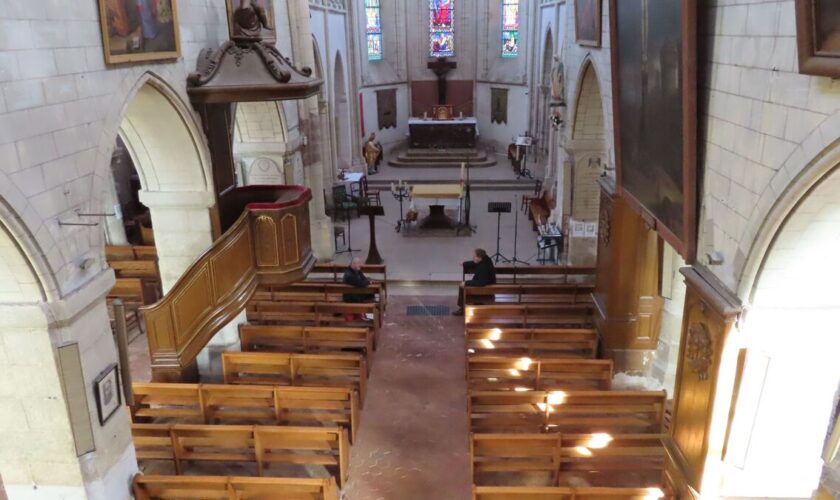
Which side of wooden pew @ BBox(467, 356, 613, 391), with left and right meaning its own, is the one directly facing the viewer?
back

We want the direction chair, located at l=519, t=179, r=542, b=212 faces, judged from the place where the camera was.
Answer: facing to the left of the viewer

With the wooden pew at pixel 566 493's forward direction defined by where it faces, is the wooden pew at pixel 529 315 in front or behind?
in front

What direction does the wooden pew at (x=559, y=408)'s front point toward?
away from the camera

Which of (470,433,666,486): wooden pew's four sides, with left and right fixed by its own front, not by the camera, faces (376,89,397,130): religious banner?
front

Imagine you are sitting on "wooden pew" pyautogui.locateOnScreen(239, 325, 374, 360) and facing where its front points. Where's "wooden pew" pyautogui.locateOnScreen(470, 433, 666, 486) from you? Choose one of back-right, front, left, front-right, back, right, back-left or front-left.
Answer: back-right

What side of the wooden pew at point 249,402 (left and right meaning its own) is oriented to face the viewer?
back

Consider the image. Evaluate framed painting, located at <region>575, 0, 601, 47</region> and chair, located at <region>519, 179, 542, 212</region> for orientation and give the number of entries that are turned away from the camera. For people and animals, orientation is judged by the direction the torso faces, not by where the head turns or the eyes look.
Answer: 0

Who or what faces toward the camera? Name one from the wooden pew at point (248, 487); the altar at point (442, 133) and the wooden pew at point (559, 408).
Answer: the altar

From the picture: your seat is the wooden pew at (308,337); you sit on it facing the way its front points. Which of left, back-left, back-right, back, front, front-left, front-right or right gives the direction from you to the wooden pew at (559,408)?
back-right

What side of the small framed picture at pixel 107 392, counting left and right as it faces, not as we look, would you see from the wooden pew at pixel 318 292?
left

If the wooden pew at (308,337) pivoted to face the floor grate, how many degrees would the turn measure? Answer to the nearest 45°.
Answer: approximately 45° to its right

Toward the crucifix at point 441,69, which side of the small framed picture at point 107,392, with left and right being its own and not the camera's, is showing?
left

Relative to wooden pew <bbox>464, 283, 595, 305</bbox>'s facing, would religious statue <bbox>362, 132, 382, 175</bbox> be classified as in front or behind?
in front

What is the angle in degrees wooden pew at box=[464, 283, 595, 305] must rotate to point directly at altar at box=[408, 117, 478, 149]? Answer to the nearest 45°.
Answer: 0° — it already faces it

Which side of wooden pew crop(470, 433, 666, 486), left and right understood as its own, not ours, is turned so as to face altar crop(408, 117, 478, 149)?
front

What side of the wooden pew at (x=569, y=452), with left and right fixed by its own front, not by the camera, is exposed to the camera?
back

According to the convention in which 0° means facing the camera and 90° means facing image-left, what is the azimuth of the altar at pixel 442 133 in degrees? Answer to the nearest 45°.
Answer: approximately 0°

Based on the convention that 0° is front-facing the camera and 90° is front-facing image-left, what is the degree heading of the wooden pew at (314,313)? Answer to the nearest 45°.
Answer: approximately 180°

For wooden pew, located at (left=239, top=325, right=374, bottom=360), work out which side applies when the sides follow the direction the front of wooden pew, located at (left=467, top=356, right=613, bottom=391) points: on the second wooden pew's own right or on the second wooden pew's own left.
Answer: on the second wooden pew's own left
